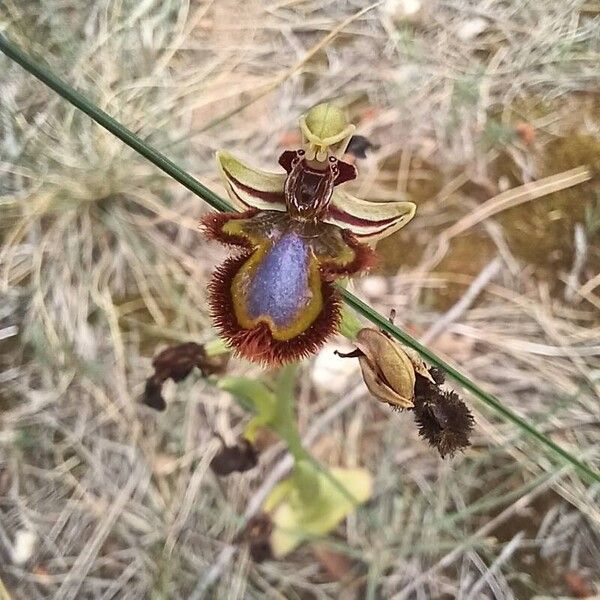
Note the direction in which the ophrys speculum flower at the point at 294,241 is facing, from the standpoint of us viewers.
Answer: facing the viewer

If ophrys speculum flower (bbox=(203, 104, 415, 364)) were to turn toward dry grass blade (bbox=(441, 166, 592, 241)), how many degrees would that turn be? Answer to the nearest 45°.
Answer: approximately 135° to its left
